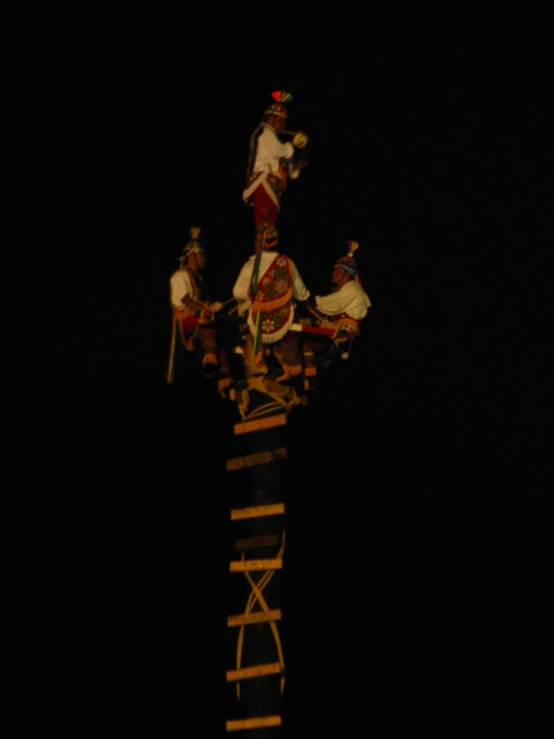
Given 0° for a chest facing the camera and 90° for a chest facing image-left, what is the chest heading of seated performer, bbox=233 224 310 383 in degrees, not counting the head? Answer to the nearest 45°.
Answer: approximately 180°

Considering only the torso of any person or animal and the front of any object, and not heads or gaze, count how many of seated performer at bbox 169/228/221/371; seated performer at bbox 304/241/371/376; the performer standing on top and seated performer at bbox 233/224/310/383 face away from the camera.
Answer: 1

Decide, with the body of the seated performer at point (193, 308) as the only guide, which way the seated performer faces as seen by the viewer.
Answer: to the viewer's right

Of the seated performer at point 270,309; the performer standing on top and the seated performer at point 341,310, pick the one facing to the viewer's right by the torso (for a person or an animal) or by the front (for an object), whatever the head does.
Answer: the performer standing on top

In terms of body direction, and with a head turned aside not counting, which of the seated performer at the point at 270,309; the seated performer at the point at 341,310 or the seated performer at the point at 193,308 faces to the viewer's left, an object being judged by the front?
the seated performer at the point at 341,310

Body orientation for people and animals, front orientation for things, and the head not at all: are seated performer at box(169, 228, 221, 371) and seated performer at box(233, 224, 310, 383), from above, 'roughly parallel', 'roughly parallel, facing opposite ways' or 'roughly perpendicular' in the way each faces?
roughly perpendicular

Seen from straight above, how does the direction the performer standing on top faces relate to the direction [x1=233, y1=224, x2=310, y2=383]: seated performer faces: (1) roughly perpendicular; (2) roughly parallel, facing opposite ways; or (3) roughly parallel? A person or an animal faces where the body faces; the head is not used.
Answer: roughly perpendicular

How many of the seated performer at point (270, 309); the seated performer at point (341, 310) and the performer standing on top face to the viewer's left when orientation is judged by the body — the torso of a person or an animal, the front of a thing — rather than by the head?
1

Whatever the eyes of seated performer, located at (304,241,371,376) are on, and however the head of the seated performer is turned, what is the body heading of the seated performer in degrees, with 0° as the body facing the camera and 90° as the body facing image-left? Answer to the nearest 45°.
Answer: approximately 90°

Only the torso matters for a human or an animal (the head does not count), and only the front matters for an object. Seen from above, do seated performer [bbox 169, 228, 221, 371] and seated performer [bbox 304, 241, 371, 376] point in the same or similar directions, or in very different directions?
very different directions

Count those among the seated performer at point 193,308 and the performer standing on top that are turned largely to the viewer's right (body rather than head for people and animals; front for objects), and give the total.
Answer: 2

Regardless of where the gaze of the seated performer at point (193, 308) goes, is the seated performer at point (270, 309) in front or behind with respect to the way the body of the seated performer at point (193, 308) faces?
in front

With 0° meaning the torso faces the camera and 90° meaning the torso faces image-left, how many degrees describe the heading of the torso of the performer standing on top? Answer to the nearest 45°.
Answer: approximately 270°

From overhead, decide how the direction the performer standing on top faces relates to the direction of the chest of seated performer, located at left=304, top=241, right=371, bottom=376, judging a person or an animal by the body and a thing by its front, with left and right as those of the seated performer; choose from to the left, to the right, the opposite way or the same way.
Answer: the opposite way
